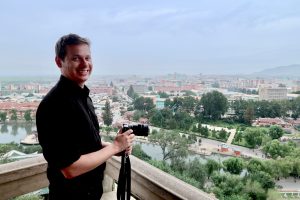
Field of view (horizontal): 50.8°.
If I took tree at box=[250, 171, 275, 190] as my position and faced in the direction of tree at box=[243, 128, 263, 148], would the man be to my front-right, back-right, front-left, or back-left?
back-left

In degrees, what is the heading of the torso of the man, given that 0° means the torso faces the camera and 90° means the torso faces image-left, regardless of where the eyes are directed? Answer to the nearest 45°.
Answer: approximately 270°

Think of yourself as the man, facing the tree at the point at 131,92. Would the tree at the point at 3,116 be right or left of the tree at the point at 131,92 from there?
left

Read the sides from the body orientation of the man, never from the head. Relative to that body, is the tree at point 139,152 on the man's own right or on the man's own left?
on the man's own left
